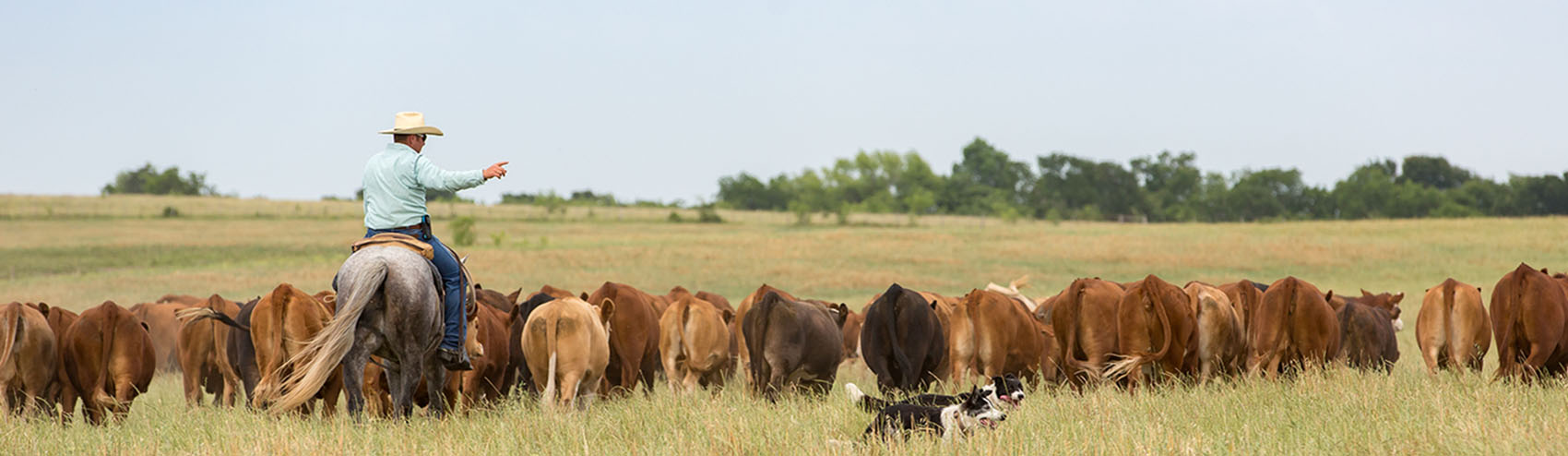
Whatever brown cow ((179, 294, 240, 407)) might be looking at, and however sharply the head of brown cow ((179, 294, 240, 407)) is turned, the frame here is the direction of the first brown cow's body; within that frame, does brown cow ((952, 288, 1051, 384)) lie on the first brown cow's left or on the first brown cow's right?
on the first brown cow's right

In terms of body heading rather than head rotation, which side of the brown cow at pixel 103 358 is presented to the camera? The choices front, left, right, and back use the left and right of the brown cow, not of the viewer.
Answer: back

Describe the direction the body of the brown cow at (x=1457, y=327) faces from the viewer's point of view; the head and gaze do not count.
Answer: away from the camera

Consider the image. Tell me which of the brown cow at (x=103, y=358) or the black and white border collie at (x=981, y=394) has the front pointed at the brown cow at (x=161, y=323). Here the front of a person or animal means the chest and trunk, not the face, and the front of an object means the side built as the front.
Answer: the brown cow at (x=103, y=358)

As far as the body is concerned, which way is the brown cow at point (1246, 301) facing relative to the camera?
away from the camera

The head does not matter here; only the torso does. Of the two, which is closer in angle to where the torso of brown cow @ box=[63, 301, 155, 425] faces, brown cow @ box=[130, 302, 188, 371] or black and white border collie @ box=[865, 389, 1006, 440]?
the brown cow

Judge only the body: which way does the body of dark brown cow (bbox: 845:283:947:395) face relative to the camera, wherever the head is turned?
away from the camera

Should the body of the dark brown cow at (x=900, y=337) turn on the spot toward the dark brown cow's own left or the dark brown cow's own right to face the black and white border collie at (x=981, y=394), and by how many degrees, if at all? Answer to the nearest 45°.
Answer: approximately 180°

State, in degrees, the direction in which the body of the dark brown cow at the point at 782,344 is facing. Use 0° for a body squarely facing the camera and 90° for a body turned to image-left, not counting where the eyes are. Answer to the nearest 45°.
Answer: approximately 225°

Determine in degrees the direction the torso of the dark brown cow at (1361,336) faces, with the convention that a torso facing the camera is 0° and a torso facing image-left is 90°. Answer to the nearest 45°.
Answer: approximately 225°

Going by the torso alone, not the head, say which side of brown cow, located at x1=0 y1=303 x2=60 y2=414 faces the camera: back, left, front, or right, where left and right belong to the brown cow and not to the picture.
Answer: back

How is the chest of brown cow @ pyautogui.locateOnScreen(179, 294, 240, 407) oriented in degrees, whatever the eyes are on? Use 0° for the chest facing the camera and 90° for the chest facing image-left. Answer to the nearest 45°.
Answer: approximately 180°
